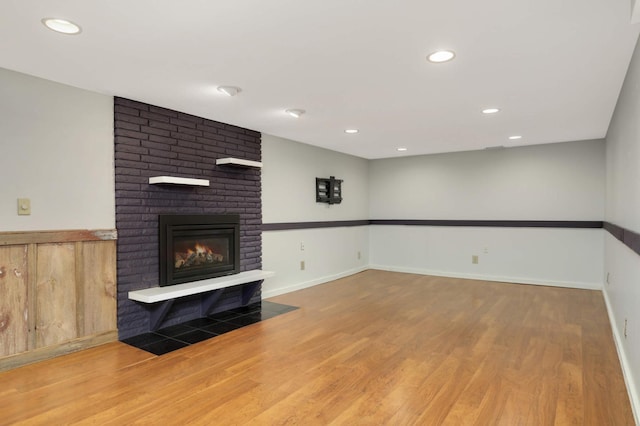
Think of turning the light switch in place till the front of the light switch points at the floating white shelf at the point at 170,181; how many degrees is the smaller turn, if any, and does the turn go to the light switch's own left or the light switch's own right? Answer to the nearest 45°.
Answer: approximately 90° to the light switch's own left

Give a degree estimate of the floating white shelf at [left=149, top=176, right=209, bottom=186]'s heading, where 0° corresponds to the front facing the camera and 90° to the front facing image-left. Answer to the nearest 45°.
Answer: approximately 315°

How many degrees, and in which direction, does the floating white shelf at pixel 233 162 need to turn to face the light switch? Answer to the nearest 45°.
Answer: approximately 90° to its right

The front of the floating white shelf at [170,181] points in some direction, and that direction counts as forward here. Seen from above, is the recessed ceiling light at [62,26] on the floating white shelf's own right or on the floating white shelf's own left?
on the floating white shelf's own right

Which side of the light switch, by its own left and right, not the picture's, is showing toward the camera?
front

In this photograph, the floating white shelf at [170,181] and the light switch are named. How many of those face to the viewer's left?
0

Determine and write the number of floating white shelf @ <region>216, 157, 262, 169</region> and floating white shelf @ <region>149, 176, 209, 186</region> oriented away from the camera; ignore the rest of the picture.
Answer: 0

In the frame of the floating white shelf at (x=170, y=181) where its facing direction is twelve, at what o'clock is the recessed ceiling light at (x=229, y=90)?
The recessed ceiling light is roughly at 12 o'clock from the floating white shelf.

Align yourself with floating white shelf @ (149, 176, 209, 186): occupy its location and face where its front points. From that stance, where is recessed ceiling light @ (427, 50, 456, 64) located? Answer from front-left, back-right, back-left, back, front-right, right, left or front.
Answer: front

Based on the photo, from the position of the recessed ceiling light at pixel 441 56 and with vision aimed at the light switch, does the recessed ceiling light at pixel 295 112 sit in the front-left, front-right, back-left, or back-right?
front-right

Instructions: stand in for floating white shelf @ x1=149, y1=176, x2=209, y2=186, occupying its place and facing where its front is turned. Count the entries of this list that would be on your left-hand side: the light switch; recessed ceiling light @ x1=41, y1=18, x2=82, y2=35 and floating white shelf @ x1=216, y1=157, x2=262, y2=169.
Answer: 1

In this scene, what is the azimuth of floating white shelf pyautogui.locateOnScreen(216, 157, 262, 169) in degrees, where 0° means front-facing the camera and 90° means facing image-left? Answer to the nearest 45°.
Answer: approximately 315°
